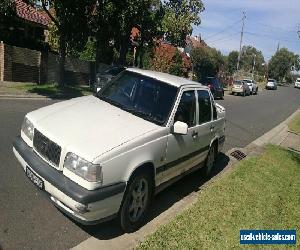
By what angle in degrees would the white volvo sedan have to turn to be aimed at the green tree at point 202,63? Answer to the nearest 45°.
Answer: approximately 135° to its right

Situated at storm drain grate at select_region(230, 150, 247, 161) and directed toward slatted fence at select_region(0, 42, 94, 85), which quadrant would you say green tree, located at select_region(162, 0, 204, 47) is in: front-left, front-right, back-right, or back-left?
front-right

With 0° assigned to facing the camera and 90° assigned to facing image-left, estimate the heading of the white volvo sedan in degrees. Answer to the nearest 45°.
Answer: approximately 45°

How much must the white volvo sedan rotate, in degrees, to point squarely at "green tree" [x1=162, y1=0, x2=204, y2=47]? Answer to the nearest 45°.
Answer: approximately 135° to its right

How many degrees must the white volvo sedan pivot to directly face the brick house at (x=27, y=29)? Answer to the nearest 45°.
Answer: approximately 135° to its right

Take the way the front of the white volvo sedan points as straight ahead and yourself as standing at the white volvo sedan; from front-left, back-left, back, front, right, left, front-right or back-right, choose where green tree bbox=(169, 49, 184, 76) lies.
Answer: back-right

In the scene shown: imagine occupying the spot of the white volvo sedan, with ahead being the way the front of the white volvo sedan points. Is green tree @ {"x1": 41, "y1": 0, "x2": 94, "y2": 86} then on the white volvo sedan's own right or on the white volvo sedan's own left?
on the white volvo sedan's own right

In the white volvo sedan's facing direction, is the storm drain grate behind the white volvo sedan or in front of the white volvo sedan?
behind

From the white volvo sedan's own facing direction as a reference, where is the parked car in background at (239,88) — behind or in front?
behind

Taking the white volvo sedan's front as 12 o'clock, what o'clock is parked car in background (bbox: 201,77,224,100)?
The parked car in background is roughly at 5 o'clock from the white volvo sedan.
